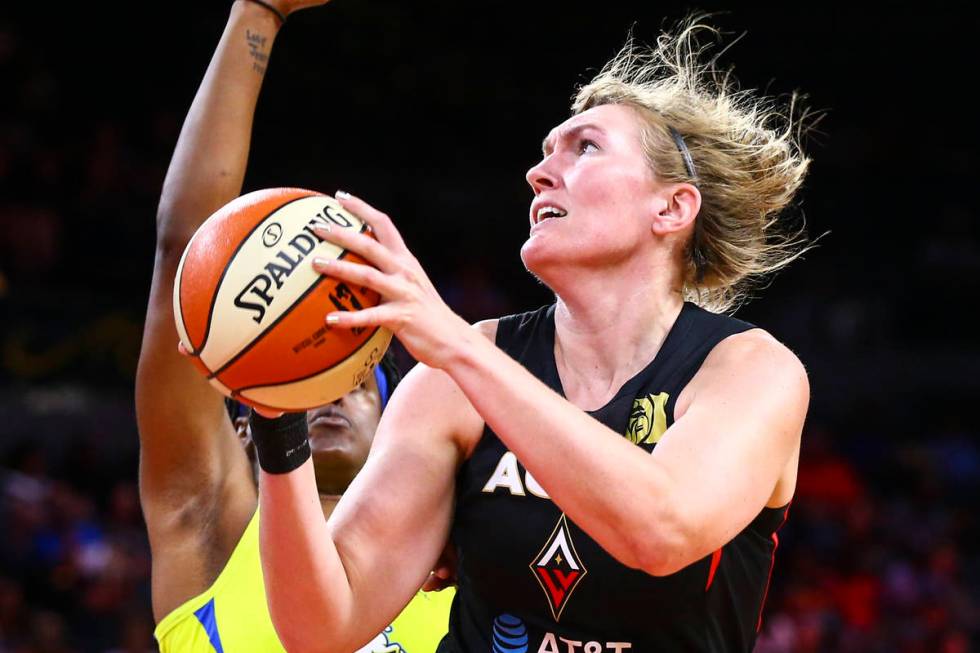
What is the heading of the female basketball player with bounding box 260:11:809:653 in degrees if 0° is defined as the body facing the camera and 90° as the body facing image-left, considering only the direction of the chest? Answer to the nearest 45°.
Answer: approximately 45°

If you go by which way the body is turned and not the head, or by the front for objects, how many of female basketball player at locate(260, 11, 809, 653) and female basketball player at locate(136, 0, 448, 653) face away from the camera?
0

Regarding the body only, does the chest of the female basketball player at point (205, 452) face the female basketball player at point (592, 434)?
yes

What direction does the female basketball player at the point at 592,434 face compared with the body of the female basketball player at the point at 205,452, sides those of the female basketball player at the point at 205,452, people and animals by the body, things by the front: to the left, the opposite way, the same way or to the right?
to the right

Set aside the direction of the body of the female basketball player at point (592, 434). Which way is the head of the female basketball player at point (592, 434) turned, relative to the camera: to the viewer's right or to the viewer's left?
to the viewer's left

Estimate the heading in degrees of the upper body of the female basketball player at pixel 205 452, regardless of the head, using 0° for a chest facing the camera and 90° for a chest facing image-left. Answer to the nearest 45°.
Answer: approximately 315°

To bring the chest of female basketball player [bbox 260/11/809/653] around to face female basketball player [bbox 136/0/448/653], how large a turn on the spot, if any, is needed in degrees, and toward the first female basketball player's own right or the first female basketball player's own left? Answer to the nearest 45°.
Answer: approximately 45° to the first female basketball player's own right
